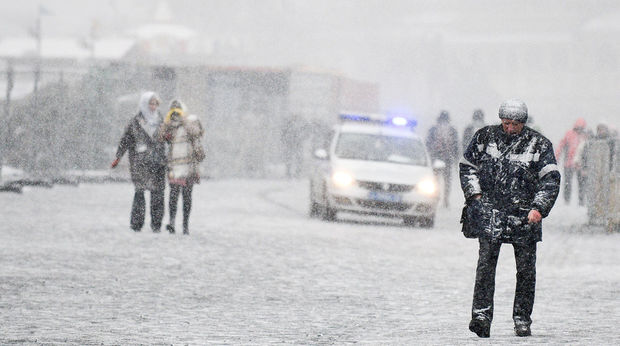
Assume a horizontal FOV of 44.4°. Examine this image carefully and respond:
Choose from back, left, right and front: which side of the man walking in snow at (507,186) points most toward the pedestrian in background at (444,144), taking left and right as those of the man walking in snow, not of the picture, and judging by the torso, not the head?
back

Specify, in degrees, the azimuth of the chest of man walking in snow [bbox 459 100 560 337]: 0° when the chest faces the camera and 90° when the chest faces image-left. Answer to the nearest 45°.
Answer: approximately 0°

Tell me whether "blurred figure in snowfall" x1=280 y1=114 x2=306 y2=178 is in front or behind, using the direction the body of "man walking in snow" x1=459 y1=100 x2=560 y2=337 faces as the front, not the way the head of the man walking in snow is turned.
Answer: behind

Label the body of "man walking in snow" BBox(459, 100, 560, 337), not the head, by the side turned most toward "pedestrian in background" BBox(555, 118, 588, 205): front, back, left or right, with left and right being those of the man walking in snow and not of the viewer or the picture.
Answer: back

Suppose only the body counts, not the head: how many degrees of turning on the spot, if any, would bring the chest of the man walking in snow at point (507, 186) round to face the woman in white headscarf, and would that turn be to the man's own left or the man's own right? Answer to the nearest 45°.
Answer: approximately 135° to the man's own right

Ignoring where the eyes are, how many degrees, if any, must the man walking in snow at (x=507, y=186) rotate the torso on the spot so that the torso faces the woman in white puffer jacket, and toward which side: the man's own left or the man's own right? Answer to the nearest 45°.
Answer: approximately 135° to the man's own right
